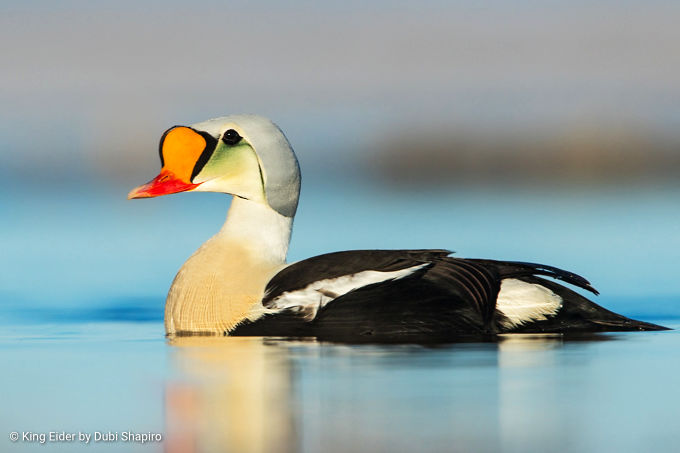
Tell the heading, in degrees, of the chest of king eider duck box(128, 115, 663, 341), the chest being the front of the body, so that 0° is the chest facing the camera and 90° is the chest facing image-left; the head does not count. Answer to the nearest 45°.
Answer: approximately 90°
